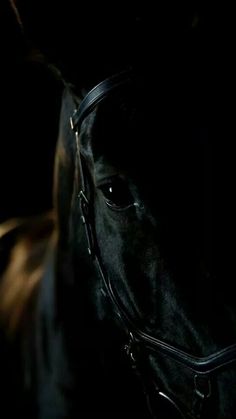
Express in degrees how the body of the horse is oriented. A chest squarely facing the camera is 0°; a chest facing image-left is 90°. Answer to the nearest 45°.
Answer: approximately 315°
